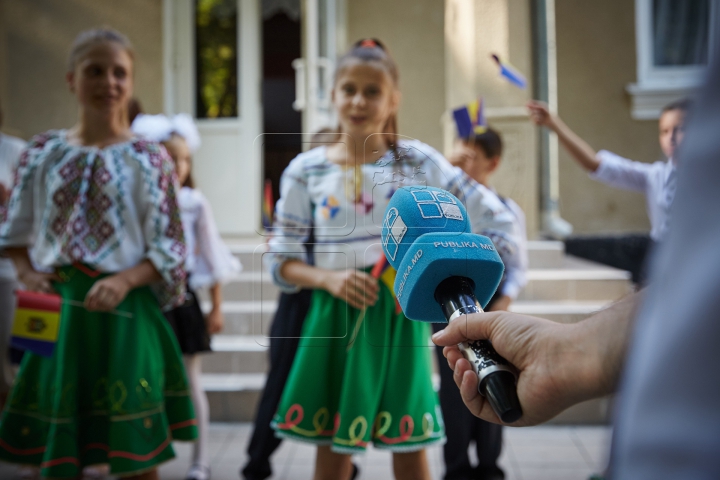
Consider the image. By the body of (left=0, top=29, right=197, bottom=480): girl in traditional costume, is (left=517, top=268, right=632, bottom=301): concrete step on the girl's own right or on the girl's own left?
on the girl's own left

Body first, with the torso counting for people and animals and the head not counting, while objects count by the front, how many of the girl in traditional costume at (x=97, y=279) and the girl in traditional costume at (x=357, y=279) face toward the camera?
2

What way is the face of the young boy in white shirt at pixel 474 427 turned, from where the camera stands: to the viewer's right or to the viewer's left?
to the viewer's left

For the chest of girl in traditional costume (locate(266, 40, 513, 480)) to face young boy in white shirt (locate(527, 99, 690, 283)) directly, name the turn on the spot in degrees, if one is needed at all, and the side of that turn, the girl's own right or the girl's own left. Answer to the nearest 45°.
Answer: approximately 135° to the girl's own left

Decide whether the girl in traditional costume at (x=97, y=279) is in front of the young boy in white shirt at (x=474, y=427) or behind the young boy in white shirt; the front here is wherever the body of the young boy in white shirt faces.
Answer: in front

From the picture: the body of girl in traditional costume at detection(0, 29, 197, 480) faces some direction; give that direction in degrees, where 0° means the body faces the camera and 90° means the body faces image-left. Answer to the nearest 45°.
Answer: approximately 0°
